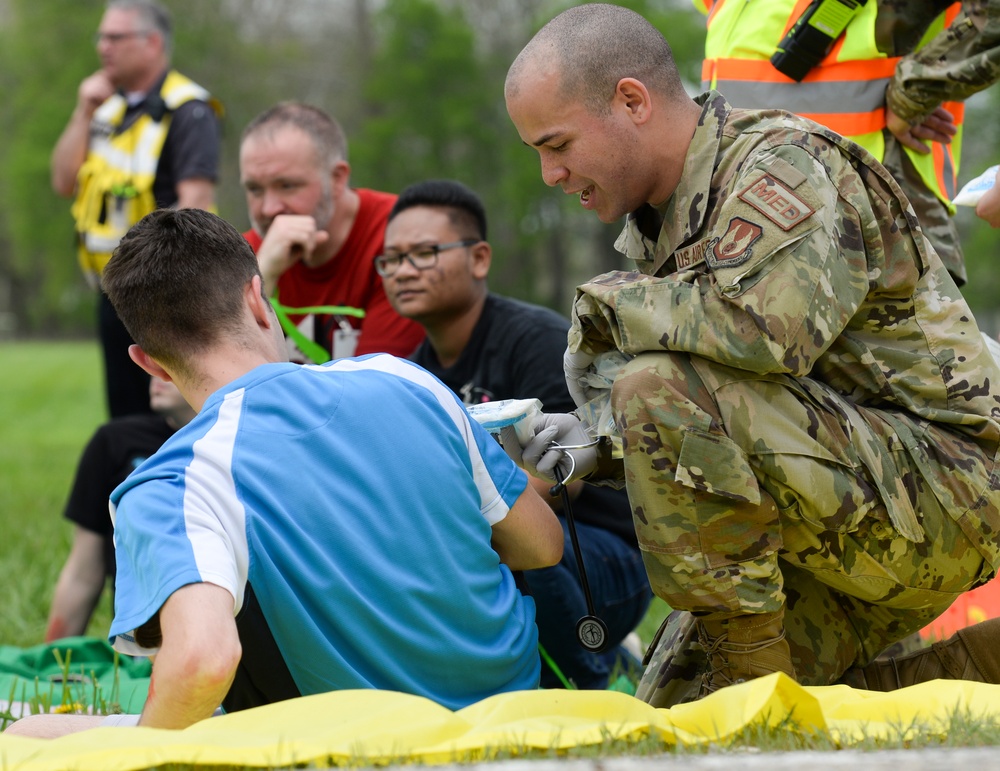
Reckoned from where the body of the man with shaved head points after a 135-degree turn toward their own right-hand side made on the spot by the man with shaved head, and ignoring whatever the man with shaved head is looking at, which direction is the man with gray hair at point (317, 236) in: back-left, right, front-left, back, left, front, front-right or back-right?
left

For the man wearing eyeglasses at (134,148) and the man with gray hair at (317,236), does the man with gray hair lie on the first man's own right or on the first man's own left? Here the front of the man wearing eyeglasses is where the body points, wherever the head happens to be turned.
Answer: on the first man's own left

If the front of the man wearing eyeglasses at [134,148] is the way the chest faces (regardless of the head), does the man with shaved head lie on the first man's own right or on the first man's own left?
on the first man's own left

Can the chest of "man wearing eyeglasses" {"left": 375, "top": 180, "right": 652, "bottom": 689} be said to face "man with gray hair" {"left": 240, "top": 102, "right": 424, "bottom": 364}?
no

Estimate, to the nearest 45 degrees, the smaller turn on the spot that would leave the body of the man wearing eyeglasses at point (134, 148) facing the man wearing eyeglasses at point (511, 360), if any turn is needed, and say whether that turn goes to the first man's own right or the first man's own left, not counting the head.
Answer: approximately 90° to the first man's own left

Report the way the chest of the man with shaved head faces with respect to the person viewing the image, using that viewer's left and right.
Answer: facing to the left of the viewer

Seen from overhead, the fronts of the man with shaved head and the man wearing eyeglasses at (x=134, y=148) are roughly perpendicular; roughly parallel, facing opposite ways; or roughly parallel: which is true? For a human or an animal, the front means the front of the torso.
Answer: roughly perpendicular

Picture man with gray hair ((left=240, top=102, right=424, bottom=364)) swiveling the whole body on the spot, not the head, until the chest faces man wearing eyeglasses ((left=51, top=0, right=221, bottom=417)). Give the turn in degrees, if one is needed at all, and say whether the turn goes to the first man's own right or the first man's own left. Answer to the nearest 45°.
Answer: approximately 90° to the first man's own right

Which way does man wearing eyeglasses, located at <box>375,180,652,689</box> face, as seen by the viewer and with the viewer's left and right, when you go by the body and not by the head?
facing the viewer and to the left of the viewer

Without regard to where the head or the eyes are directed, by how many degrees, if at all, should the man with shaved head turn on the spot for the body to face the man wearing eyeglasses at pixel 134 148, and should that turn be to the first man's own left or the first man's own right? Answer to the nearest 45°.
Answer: approximately 45° to the first man's own right

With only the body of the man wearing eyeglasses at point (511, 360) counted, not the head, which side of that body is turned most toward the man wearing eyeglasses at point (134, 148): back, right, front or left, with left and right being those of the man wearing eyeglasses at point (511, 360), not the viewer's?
right

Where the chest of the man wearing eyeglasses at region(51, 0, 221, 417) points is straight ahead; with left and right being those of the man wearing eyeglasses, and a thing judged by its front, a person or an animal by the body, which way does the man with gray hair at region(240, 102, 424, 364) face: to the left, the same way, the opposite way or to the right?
the same way

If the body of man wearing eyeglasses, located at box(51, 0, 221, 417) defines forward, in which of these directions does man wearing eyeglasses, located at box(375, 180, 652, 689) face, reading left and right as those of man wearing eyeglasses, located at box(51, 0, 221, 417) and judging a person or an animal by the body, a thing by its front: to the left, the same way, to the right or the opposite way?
the same way

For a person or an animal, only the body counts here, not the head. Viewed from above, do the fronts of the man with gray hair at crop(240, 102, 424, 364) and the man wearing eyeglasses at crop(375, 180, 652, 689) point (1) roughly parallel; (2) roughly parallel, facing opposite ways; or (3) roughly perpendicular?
roughly parallel
